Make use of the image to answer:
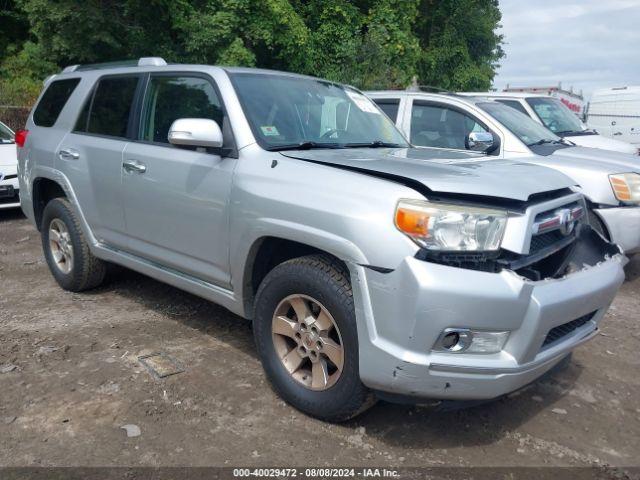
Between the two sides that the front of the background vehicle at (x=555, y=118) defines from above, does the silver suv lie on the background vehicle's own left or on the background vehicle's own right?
on the background vehicle's own right

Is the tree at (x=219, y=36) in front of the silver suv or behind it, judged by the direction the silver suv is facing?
behind

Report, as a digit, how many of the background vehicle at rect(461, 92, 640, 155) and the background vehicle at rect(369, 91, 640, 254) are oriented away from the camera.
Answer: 0

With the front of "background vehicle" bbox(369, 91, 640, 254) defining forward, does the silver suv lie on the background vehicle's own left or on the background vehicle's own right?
on the background vehicle's own right

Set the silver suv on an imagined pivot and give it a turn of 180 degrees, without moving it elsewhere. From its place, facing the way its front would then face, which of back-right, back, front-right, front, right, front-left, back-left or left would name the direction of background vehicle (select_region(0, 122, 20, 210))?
front

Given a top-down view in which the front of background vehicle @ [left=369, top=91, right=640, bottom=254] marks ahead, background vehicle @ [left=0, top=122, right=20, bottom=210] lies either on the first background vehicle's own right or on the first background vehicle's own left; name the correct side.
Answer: on the first background vehicle's own right

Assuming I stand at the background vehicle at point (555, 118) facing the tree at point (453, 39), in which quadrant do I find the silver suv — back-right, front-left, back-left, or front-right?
back-left

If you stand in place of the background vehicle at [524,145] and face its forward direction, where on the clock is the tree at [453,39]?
The tree is roughly at 7 o'clock from the background vehicle.

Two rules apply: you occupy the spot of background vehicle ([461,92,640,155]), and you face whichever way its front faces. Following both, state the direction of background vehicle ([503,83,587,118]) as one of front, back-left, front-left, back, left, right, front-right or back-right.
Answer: back-left
